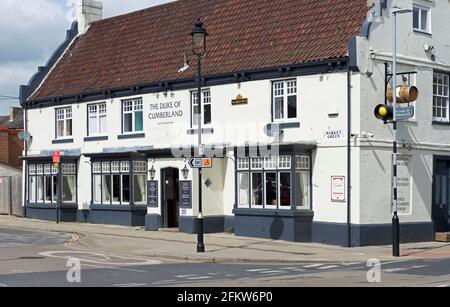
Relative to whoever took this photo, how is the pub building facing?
facing the viewer and to the left of the viewer

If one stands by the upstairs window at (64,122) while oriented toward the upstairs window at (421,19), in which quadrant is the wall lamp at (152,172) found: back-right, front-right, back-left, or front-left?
front-right
